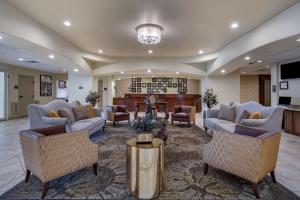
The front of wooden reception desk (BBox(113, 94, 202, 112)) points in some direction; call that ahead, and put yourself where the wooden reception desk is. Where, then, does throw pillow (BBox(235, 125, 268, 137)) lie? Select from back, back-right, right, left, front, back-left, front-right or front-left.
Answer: front

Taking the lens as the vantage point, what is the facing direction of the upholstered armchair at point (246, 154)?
facing away from the viewer and to the left of the viewer

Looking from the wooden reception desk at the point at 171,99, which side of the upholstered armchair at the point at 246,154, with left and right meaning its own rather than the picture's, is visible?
front

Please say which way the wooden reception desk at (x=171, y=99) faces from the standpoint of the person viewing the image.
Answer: facing the viewer

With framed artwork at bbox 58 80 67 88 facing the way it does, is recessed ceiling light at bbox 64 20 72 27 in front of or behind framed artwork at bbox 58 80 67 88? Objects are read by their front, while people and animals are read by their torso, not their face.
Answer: in front

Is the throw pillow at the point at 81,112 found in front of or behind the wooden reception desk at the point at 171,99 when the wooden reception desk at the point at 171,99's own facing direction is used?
in front

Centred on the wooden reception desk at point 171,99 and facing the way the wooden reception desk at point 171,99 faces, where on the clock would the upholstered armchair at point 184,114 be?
The upholstered armchair is roughly at 12 o'clock from the wooden reception desk.

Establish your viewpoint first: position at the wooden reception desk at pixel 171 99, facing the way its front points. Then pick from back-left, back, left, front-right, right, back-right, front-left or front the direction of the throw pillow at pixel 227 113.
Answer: front

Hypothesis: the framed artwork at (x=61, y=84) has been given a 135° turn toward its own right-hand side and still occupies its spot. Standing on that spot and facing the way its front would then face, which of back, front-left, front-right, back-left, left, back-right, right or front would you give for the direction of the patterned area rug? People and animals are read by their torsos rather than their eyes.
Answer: back-left

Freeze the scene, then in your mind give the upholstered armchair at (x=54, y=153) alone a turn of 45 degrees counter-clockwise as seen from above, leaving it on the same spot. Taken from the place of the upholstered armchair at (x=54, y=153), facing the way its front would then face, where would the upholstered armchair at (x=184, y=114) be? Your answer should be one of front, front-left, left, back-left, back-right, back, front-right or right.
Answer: front-right

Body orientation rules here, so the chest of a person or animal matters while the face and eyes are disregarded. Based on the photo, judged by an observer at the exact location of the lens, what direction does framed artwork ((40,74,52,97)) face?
facing the viewer and to the right of the viewer

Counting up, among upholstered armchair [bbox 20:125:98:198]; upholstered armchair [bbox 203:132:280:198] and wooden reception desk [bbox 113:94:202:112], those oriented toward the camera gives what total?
1

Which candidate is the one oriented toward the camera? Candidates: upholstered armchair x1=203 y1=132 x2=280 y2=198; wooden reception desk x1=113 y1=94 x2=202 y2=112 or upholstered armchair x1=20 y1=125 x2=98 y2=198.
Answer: the wooden reception desk
